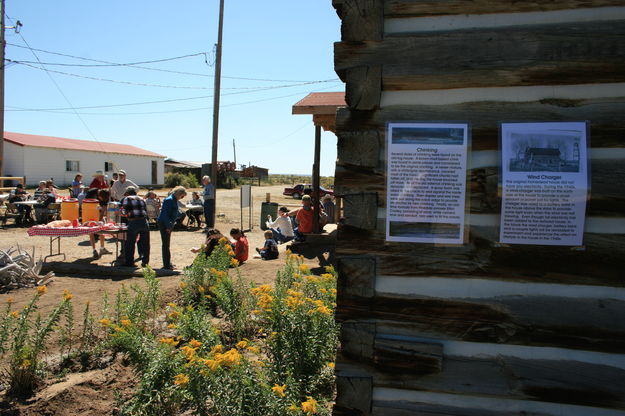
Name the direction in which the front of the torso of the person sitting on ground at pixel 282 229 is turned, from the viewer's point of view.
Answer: to the viewer's left

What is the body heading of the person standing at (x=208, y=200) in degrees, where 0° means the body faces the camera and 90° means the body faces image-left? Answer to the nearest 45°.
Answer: approximately 90°

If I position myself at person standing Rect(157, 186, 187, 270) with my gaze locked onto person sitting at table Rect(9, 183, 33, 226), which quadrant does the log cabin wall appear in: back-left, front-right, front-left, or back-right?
back-left

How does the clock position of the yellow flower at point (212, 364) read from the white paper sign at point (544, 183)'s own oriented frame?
The yellow flower is roughly at 3 o'clock from the white paper sign.

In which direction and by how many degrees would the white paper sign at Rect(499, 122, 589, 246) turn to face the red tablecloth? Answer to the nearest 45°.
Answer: approximately 135° to its right

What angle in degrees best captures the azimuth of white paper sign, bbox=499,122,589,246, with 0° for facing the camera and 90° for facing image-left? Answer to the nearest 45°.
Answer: approximately 0°
